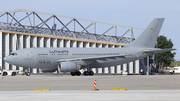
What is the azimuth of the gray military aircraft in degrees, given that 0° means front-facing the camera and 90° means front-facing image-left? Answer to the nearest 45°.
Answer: approximately 90°
